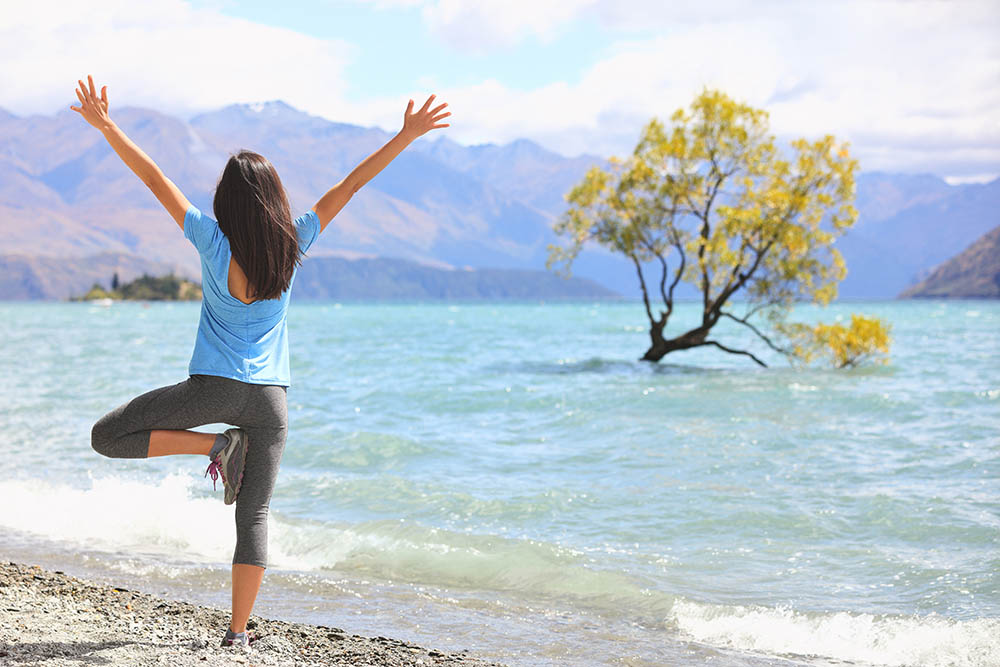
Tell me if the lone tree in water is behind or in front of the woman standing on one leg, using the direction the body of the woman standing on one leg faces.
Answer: in front

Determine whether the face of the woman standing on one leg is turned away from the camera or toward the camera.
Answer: away from the camera

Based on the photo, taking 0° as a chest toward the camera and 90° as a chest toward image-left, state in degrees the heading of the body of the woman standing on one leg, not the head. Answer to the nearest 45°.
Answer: approximately 180°
